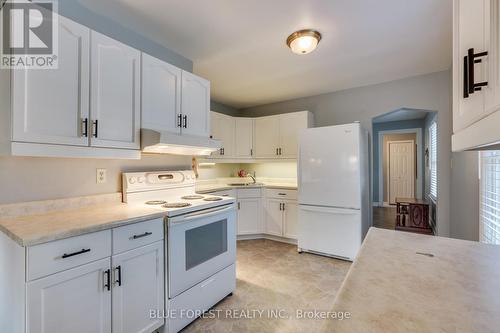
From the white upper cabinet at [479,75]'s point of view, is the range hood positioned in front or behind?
in front

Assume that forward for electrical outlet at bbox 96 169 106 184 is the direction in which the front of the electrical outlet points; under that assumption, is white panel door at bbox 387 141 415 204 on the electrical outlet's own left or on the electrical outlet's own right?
on the electrical outlet's own left

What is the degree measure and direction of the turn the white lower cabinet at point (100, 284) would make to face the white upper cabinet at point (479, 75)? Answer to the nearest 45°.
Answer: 0° — it already faces it

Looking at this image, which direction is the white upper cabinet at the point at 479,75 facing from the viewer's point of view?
to the viewer's left

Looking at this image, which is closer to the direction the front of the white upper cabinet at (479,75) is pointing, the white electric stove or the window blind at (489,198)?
the white electric stove

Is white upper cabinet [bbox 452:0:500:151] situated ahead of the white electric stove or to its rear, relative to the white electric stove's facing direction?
ahead

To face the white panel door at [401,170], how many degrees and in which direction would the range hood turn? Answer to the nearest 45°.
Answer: approximately 90° to its left

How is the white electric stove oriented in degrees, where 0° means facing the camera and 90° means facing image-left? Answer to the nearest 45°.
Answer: approximately 315°

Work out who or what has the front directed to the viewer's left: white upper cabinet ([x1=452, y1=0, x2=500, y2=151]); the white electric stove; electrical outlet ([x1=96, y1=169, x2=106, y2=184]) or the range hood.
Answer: the white upper cabinet
